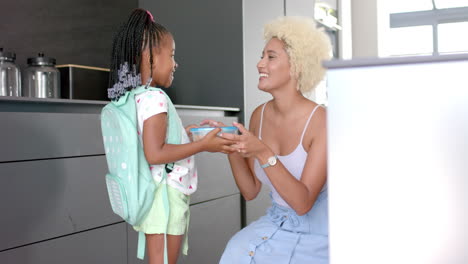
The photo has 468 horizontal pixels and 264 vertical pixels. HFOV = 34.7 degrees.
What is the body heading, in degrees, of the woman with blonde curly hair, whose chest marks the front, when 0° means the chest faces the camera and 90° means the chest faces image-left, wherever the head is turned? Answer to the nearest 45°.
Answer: approximately 45°

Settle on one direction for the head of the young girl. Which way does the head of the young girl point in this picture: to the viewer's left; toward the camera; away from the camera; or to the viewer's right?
to the viewer's right

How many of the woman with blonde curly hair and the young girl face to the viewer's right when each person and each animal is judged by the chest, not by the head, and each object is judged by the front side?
1

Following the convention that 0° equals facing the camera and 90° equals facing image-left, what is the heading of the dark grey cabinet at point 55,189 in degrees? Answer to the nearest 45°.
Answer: approximately 315°

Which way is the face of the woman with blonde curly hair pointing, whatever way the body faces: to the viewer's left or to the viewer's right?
to the viewer's left

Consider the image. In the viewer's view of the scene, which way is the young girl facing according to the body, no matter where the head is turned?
to the viewer's right

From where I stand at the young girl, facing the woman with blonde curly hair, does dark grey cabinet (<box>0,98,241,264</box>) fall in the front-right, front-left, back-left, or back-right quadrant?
back-left
